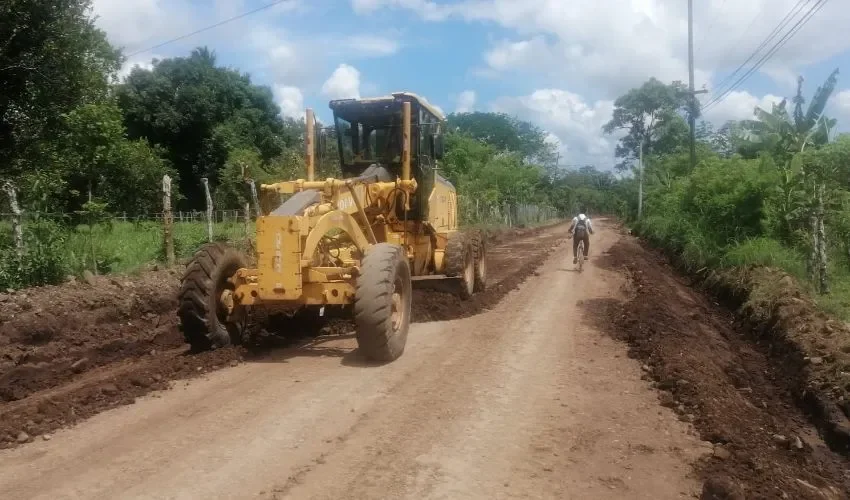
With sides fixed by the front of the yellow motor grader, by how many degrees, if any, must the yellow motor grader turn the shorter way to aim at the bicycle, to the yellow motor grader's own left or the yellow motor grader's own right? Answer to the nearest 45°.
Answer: approximately 180°

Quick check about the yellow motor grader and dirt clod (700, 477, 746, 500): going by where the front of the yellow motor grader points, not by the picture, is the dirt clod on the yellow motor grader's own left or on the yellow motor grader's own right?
on the yellow motor grader's own left

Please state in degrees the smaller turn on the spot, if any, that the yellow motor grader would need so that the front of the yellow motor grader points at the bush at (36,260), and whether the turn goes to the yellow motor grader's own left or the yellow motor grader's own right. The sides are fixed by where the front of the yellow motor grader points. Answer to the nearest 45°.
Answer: approximately 90° to the yellow motor grader's own right

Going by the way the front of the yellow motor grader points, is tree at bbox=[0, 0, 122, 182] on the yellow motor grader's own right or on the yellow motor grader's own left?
on the yellow motor grader's own right

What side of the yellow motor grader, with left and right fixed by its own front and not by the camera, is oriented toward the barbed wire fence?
right

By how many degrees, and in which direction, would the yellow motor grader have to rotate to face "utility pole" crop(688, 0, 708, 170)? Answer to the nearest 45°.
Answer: approximately 180°

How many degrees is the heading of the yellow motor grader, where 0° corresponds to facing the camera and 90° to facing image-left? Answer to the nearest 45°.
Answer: approximately 45°

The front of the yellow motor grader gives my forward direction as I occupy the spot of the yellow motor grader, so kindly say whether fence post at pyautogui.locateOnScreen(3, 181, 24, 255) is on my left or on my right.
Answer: on my right
